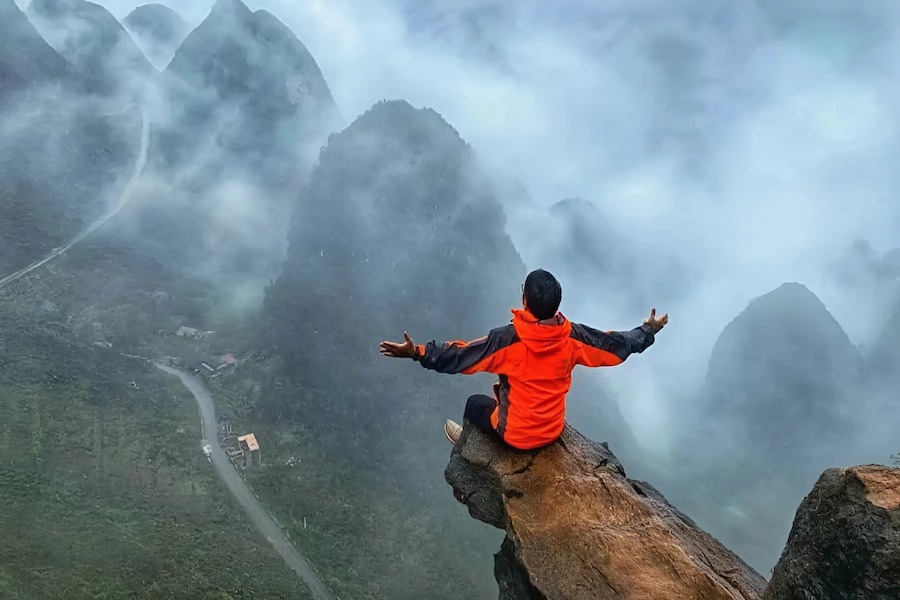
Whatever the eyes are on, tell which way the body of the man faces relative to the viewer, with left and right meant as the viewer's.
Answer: facing away from the viewer and to the left of the viewer
